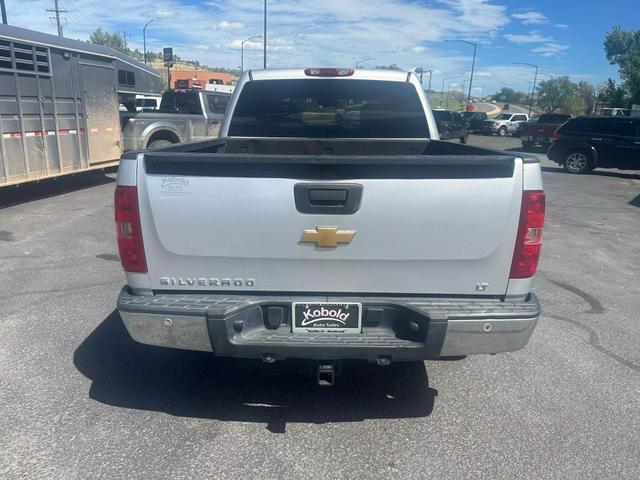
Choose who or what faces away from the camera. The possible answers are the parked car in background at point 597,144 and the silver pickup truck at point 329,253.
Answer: the silver pickup truck

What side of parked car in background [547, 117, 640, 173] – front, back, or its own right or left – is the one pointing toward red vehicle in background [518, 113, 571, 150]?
left

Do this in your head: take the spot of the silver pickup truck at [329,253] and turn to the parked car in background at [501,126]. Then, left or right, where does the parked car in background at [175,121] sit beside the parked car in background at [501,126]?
left

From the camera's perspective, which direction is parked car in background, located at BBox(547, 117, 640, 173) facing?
to the viewer's right

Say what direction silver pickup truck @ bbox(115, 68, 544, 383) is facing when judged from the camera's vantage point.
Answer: facing away from the viewer

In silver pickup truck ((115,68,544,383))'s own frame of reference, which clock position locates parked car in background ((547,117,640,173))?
The parked car in background is roughly at 1 o'clock from the silver pickup truck.
